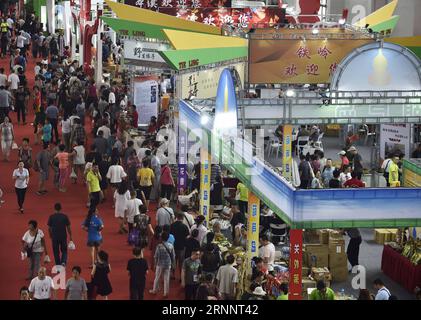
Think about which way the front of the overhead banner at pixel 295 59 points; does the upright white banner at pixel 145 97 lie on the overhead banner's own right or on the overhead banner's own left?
on the overhead banner's own right

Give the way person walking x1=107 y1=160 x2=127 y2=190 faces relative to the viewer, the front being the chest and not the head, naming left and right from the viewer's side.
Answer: facing away from the viewer

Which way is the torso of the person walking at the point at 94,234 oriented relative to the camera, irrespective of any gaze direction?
away from the camera

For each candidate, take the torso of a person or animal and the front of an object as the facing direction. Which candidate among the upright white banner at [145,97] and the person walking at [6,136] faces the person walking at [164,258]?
the upright white banner

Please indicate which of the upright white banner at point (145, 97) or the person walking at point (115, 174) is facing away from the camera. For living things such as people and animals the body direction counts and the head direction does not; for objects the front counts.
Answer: the person walking

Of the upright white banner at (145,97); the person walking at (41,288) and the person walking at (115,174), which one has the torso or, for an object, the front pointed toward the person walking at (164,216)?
the upright white banner

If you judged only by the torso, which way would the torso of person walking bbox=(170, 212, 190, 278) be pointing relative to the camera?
away from the camera

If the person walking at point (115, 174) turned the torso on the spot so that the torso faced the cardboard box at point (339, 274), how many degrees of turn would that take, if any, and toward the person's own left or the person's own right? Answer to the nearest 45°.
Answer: approximately 135° to the person's own right

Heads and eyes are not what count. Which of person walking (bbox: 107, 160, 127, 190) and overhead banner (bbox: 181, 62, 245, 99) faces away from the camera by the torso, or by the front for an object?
the person walking

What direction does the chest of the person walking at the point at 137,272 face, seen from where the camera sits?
away from the camera

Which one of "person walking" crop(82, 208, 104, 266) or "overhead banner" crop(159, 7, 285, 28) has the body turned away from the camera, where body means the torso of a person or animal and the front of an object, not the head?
the person walking
